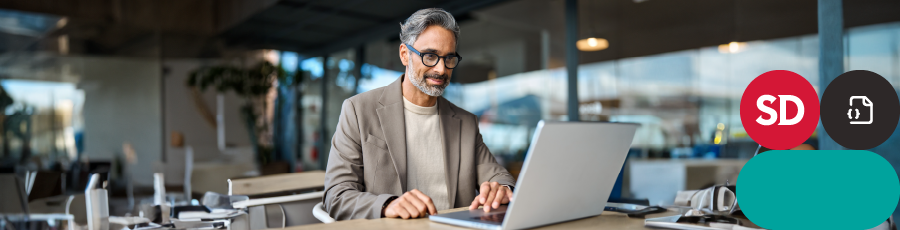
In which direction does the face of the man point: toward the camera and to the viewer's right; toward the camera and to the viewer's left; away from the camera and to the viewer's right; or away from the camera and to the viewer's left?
toward the camera and to the viewer's right

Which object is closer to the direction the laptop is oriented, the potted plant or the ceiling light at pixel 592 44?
the potted plant

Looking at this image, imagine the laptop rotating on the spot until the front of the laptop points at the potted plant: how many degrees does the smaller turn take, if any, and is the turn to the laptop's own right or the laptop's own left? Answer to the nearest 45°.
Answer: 0° — it already faces it

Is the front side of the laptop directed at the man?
yes

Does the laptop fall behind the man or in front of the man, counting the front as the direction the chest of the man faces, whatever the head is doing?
in front

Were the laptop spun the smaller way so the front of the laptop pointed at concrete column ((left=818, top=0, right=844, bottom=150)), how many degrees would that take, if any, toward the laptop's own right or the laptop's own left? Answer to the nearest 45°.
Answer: approximately 90° to the laptop's own right

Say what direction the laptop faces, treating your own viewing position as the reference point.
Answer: facing away from the viewer and to the left of the viewer

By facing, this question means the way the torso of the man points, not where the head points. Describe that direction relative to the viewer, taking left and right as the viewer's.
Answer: facing the viewer and to the right of the viewer

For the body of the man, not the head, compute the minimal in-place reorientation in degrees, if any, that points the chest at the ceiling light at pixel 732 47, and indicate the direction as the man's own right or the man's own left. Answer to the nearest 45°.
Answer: approximately 90° to the man's own left

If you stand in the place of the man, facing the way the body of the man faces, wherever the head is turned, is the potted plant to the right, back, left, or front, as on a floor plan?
back

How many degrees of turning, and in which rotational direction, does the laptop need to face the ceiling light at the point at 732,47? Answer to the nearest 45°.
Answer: approximately 90° to its right

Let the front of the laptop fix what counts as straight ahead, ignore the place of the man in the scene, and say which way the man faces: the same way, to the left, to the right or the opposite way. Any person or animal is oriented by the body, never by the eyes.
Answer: the opposite way
